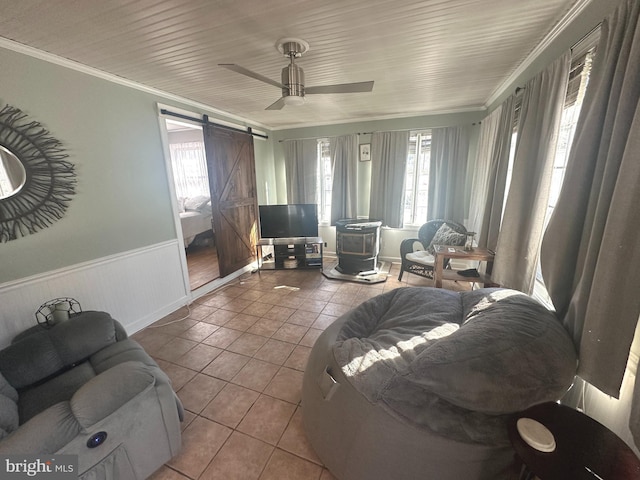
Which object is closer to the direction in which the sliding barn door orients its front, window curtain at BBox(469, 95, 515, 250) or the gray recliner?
the window curtain

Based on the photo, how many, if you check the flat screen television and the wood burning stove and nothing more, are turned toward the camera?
2

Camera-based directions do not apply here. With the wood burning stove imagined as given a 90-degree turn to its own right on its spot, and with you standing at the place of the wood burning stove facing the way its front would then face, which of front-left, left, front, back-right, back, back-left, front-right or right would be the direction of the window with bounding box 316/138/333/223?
front-right

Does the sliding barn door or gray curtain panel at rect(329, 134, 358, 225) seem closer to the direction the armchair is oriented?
the sliding barn door

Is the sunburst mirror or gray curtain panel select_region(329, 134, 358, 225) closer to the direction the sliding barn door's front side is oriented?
the gray curtain panel

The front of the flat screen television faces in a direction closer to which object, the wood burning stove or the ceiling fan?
the ceiling fan

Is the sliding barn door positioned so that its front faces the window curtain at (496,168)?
yes

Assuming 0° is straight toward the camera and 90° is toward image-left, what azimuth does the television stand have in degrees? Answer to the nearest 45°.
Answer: approximately 0°

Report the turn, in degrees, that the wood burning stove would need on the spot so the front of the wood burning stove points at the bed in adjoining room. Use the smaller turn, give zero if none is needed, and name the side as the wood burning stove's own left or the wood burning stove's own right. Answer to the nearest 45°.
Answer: approximately 90° to the wood burning stove's own right

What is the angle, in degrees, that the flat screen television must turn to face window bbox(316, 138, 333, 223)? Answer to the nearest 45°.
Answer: approximately 135° to its left
